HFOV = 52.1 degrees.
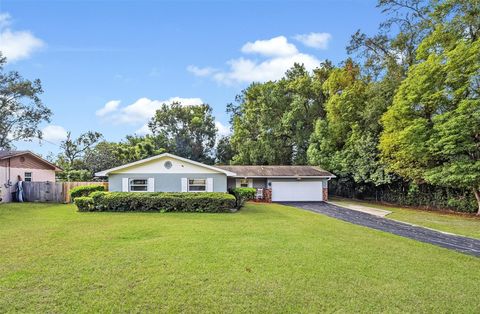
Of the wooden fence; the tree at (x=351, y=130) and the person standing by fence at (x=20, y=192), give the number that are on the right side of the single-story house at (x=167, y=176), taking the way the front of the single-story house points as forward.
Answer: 2

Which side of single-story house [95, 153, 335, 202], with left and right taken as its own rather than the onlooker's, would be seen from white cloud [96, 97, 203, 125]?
back

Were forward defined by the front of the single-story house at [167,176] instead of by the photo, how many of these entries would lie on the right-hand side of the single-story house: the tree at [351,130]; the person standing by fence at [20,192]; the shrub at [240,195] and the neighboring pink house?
2

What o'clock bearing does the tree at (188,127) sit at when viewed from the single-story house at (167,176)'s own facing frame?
The tree is roughly at 6 o'clock from the single-story house.

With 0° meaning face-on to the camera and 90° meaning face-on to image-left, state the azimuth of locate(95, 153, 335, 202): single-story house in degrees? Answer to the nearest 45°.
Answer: approximately 0°

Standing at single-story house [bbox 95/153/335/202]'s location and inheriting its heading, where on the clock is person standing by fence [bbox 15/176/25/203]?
The person standing by fence is roughly at 3 o'clock from the single-story house.

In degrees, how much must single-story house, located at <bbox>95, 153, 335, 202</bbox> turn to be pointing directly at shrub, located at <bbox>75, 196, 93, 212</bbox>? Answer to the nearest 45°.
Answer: approximately 45° to its right

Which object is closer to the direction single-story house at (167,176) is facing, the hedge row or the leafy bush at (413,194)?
the hedge row

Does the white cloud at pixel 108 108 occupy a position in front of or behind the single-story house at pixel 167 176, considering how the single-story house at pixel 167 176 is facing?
behind

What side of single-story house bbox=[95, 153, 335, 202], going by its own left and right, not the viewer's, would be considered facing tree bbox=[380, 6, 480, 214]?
left

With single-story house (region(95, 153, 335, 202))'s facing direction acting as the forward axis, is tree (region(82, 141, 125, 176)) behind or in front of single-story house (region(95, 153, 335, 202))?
behind
